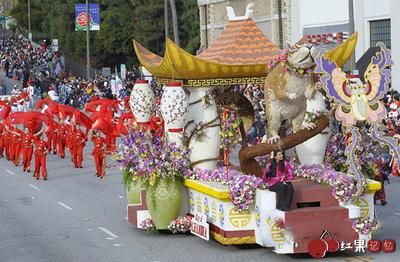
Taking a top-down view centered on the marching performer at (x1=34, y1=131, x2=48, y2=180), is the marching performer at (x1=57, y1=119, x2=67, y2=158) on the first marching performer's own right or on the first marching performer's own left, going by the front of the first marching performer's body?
on the first marching performer's own left

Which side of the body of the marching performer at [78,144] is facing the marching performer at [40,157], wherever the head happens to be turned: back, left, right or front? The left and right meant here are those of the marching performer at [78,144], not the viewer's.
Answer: right

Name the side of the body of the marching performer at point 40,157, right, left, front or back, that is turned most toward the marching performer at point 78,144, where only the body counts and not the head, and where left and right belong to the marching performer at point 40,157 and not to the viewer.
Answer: left
